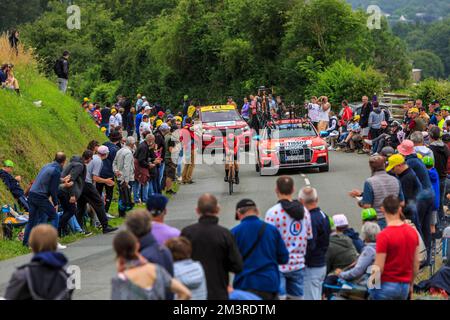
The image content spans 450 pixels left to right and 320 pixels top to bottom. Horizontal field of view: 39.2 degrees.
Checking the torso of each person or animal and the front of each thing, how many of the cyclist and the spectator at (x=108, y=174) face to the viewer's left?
0

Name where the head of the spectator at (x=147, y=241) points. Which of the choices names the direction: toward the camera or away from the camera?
away from the camera

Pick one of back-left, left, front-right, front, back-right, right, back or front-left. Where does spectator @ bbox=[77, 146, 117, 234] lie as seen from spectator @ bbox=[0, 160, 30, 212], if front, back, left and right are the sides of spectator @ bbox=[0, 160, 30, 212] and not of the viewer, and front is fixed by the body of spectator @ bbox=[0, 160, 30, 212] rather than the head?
front-right

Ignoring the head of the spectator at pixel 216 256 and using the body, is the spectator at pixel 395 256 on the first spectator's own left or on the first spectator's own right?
on the first spectator's own right

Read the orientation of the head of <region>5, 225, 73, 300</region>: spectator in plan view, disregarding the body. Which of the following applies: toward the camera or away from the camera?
away from the camera

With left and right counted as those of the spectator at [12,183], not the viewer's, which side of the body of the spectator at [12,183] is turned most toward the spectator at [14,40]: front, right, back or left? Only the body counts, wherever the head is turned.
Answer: left

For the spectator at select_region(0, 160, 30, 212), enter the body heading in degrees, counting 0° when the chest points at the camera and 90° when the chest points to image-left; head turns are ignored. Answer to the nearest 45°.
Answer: approximately 270°

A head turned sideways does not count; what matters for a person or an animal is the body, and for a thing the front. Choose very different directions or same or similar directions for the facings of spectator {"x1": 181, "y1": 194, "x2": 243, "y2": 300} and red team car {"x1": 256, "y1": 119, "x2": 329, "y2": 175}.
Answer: very different directions

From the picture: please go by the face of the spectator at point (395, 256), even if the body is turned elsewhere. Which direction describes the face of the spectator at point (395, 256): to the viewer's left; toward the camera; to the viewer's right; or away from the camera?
away from the camera

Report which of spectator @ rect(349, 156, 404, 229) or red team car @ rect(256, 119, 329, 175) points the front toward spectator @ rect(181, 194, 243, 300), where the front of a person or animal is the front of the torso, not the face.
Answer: the red team car

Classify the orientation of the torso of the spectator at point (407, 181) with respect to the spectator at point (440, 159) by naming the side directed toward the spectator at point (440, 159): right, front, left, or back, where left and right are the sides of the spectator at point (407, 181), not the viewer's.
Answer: right

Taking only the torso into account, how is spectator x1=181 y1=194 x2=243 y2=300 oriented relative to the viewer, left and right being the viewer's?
facing away from the viewer

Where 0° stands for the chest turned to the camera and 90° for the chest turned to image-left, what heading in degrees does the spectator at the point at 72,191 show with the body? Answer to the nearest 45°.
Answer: approximately 270°

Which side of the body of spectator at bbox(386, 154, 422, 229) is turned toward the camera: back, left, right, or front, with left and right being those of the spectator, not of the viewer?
left
